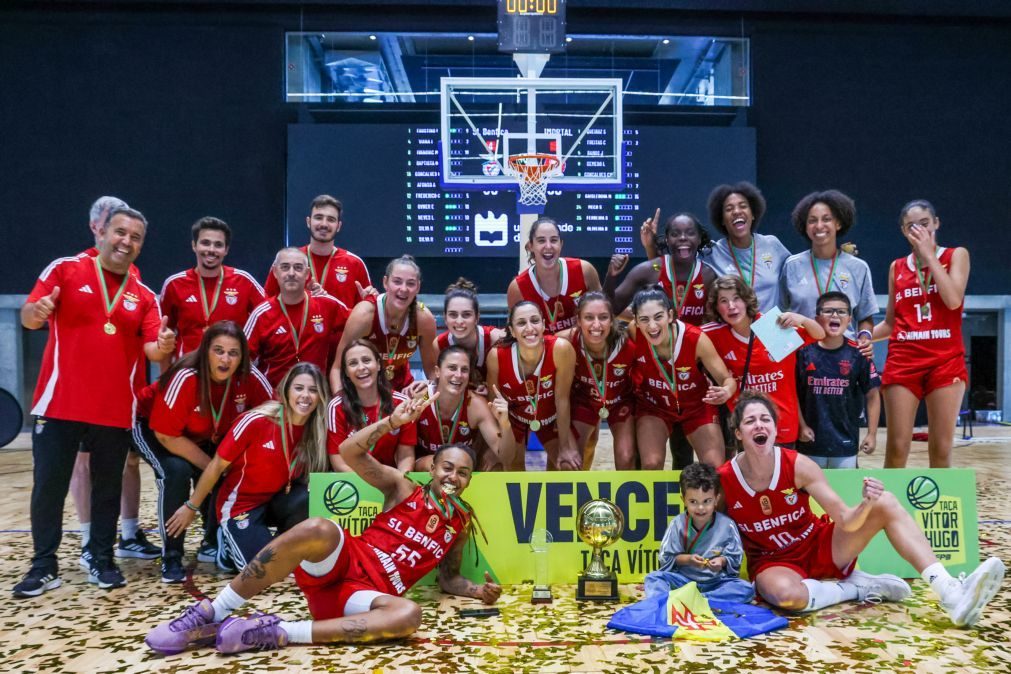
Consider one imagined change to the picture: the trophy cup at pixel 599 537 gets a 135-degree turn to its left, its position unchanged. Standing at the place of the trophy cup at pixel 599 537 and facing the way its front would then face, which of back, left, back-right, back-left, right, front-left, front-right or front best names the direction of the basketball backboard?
front-left

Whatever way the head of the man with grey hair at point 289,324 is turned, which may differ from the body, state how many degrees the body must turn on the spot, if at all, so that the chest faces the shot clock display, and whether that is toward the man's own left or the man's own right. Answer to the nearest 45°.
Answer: approximately 135° to the man's own left

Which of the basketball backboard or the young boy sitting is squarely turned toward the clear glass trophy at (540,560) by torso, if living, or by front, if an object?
the basketball backboard

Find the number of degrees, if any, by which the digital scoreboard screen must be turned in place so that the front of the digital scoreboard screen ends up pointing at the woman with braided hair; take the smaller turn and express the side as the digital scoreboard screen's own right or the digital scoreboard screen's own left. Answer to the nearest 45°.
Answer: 0° — it already faces them
